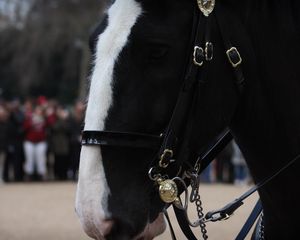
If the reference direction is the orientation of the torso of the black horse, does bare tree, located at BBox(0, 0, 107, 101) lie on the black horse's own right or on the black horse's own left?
on the black horse's own right

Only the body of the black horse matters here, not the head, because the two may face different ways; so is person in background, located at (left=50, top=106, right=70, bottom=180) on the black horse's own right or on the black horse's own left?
on the black horse's own right

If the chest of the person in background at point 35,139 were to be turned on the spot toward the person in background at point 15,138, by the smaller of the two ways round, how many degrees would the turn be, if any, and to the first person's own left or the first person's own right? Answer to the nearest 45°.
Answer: approximately 90° to the first person's own right

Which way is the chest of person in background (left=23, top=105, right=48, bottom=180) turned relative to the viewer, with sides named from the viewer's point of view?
facing the viewer

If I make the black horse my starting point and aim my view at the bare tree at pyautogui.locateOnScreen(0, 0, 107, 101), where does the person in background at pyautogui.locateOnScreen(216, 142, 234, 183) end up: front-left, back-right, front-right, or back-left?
front-right

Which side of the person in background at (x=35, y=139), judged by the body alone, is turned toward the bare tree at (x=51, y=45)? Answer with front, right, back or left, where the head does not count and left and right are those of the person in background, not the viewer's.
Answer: back

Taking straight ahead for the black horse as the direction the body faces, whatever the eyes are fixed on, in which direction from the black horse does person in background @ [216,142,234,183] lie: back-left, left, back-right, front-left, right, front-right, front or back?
back-right

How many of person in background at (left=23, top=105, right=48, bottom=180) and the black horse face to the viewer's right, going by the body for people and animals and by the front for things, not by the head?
0

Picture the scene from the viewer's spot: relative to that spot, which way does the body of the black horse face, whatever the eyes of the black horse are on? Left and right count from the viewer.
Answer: facing the viewer and to the left of the viewer

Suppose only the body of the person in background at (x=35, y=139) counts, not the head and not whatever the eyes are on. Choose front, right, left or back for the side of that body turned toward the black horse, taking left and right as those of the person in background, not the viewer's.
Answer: front
